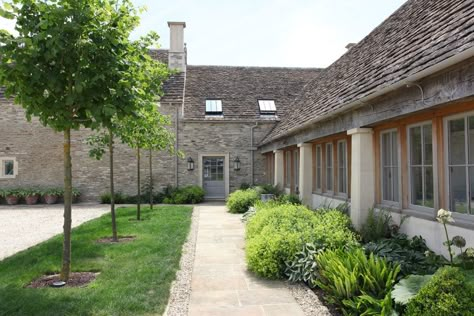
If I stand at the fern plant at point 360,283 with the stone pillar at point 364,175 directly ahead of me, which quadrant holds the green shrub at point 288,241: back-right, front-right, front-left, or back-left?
front-left

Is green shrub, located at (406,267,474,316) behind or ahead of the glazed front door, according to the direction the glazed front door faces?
ahead

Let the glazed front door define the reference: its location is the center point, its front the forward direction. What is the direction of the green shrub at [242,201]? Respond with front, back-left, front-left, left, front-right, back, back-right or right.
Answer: front

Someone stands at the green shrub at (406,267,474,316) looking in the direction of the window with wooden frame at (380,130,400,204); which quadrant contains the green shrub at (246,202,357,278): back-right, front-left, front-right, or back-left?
front-left

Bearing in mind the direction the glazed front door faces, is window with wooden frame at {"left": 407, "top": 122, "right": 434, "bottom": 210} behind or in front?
in front

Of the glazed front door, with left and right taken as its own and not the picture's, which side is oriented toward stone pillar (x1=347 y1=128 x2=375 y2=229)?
front

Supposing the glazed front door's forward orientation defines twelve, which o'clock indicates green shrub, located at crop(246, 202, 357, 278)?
The green shrub is roughly at 12 o'clock from the glazed front door.

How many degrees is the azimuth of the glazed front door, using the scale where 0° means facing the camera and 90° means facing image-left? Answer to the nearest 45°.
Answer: approximately 0°

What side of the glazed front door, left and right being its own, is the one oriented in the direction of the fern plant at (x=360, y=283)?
front

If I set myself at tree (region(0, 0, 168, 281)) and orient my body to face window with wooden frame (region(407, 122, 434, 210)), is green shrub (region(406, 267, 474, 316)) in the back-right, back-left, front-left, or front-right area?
front-right

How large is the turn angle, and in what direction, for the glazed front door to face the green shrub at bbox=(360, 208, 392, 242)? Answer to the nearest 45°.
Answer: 0° — it already faces it
